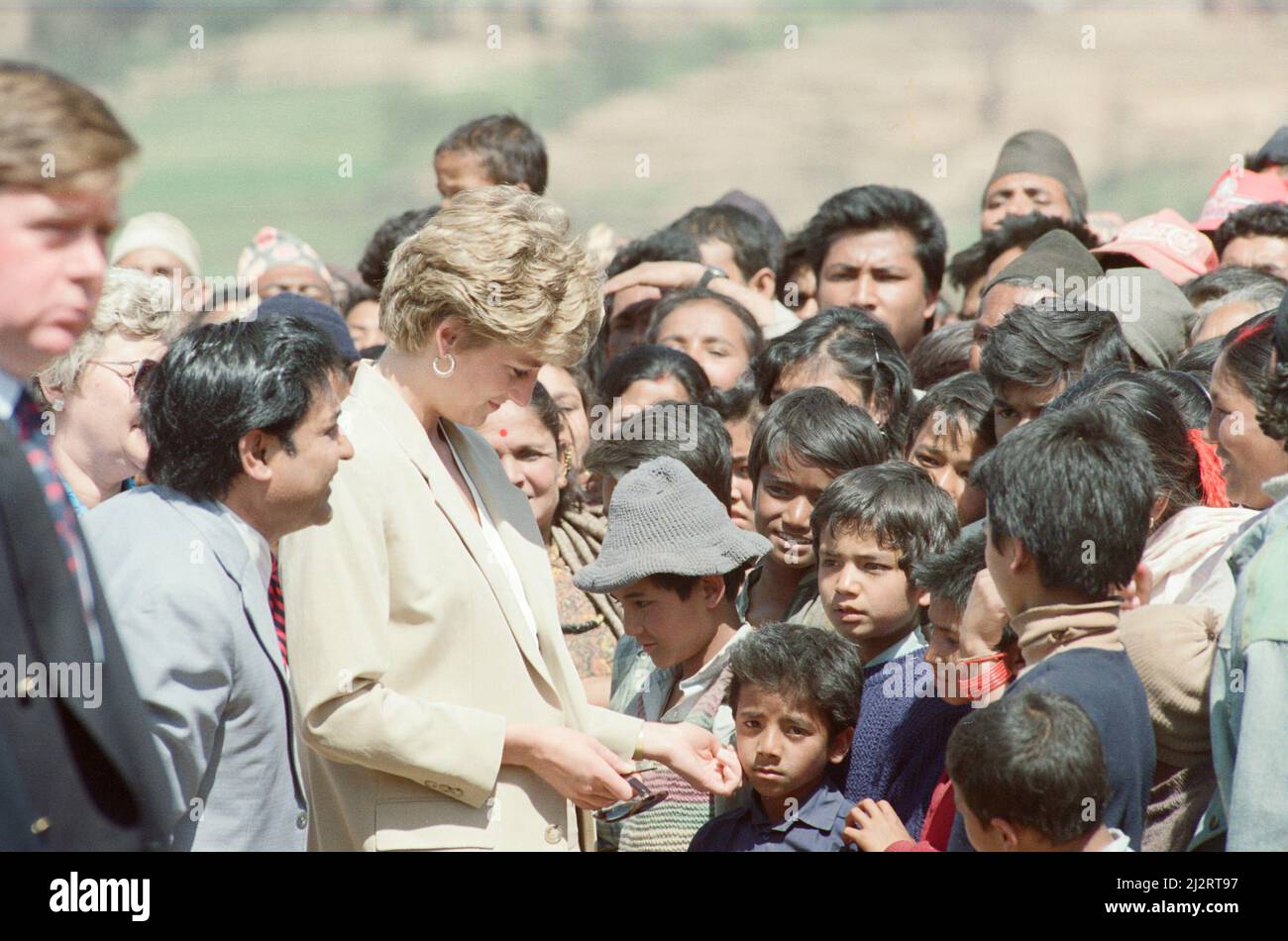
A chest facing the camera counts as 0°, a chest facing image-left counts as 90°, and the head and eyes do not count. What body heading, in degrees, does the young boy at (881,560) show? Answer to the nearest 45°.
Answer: approximately 45°

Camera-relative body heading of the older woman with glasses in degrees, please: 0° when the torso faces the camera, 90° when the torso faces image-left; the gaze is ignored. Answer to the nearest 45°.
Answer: approximately 270°

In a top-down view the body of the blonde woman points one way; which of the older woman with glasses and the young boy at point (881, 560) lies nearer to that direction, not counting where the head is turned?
the young boy

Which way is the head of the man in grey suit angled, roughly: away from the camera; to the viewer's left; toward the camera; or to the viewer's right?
to the viewer's right

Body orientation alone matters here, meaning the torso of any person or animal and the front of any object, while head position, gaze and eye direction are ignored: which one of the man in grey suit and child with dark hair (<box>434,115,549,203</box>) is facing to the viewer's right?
the man in grey suit

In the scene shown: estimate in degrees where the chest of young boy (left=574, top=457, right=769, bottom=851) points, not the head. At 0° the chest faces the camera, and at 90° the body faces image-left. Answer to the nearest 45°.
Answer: approximately 45°

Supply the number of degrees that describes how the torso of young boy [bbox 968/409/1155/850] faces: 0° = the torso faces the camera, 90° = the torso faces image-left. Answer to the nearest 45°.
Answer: approximately 135°

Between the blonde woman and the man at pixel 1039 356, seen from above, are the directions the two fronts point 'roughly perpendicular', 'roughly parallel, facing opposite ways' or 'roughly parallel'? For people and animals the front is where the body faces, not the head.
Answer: roughly perpendicular
